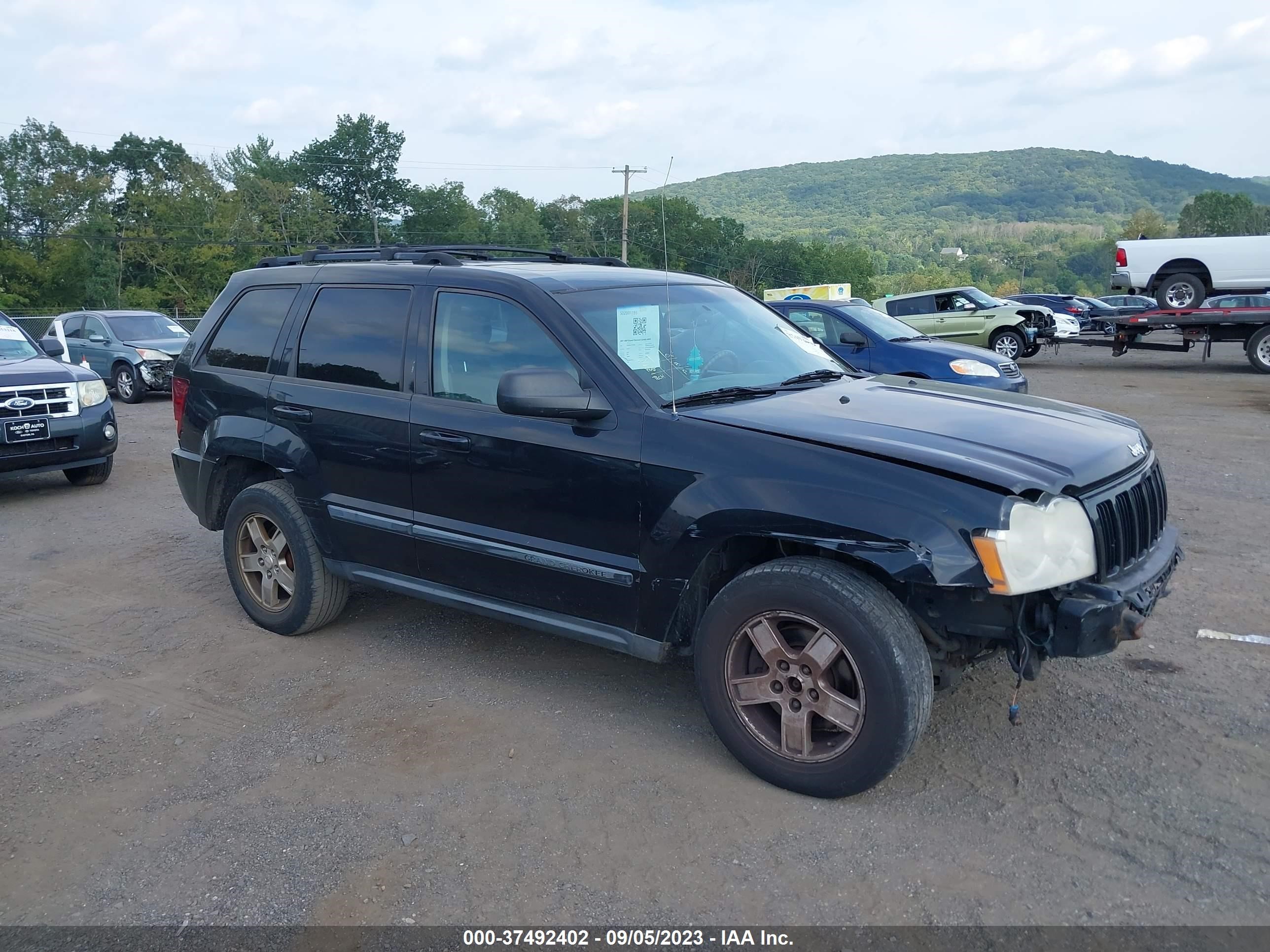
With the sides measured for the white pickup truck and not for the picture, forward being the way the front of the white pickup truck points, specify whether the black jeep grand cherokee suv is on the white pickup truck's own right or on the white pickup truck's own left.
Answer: on the white pickup truck's own right

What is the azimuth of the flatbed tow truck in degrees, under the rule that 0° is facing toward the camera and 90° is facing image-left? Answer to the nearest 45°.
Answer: approximately 270°

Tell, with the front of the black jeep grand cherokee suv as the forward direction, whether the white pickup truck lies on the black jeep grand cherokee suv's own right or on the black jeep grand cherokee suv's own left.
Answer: on the black jeep grand cherokee suv's own left

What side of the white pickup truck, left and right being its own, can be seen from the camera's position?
right

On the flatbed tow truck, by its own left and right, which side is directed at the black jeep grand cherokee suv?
right

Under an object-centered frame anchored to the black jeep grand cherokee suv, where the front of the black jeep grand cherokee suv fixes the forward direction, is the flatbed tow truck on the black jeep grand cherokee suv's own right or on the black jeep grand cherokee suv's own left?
on the black jeep grand cherokee suv's own left
